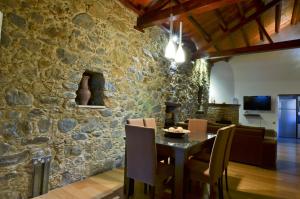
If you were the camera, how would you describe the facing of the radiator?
facing the viewer and to the right of the viewer

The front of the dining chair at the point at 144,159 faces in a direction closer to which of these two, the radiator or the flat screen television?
the flat screen television

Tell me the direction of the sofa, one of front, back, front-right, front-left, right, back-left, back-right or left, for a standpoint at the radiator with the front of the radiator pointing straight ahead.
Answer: front-left

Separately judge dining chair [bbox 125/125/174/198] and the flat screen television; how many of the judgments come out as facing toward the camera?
1

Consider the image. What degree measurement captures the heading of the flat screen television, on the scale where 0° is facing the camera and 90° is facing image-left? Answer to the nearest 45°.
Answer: approximately 0°

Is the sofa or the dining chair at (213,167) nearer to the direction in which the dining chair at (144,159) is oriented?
the sofa

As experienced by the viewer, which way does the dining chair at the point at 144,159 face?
facing away from the viewer and to the right of the viewer

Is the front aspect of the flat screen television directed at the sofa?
yes

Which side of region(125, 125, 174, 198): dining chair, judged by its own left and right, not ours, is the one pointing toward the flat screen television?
front

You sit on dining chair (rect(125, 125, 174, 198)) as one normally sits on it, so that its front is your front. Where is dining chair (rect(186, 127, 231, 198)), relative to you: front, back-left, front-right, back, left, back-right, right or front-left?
front-right

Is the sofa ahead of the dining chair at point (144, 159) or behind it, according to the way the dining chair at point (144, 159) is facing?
ahead

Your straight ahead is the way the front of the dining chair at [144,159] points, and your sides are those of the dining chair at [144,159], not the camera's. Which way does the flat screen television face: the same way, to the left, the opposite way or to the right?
the opposite way

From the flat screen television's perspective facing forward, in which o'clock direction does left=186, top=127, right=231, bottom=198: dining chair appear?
The dining chair is roughly at 12 o'clock from the flat screen television.

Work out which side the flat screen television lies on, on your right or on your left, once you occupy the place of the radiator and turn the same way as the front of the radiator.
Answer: on your left

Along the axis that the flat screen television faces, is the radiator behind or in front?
in front

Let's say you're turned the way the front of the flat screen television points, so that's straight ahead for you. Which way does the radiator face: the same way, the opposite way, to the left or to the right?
to the left
